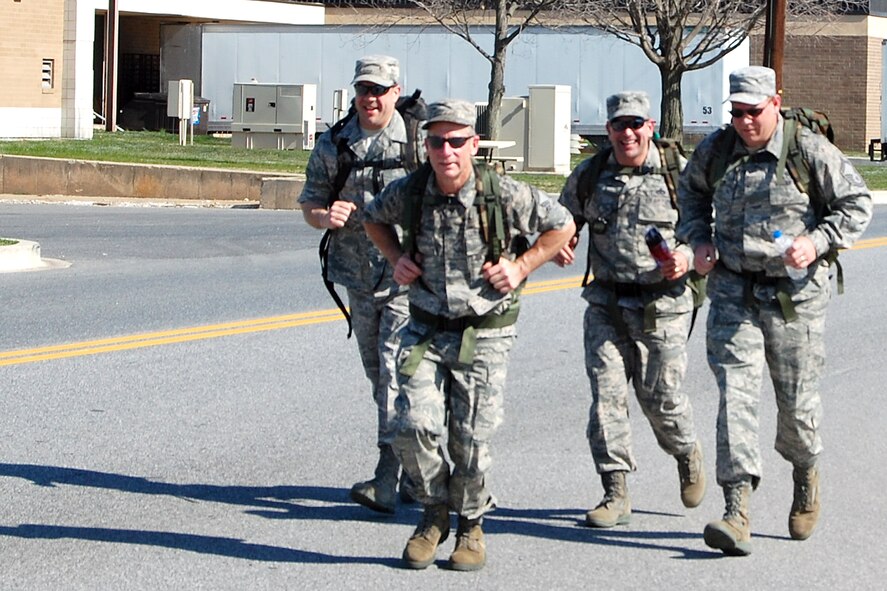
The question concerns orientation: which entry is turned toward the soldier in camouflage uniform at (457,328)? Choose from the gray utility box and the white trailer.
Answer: the gray utility box

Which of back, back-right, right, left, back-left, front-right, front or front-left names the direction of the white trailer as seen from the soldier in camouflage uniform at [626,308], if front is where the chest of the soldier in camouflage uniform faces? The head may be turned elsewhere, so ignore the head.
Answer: back

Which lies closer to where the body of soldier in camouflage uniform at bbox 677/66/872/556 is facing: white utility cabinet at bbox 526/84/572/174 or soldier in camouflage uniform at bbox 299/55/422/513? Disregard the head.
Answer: the soldier in camouflage uniform

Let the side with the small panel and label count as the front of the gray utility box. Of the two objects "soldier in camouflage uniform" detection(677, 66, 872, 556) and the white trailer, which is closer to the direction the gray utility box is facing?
the soldier in camouflage uniform

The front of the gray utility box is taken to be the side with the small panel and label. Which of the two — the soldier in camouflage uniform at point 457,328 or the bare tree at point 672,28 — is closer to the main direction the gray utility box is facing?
the soldier in camouflage uniform

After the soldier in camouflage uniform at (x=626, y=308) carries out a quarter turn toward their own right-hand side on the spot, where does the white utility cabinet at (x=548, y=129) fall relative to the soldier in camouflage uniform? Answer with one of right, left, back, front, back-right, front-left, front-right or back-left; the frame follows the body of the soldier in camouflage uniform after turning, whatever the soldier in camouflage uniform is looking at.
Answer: right

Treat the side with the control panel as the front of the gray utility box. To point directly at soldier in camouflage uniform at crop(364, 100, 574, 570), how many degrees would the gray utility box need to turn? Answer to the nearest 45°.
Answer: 0° — it already faces them

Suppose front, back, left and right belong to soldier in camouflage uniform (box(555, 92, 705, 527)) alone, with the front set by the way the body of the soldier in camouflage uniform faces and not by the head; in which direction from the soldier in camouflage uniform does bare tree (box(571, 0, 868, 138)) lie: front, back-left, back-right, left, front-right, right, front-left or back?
back
